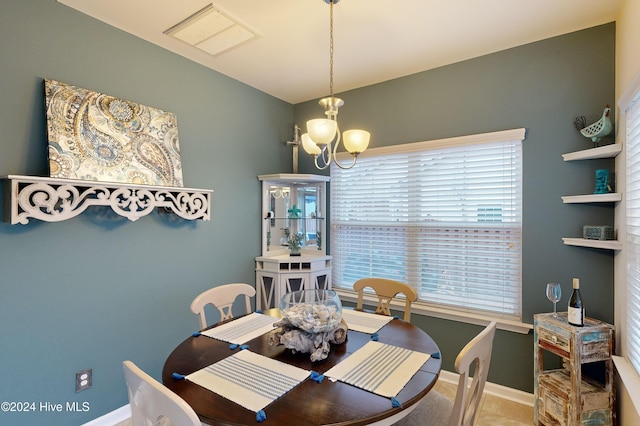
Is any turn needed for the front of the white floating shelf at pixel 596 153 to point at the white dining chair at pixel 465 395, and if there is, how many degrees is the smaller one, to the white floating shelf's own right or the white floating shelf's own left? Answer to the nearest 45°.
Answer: approximately 45° to the white floating shelf's own left

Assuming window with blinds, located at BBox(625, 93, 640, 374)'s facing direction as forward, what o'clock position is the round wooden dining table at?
The round wooden dining table is roughly at 10 o'clock from the window with blinds.

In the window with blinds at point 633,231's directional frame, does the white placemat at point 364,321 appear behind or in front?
in front

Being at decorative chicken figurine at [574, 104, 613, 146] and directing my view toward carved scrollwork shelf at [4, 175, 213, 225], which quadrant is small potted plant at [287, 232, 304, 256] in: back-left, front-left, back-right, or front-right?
front-right

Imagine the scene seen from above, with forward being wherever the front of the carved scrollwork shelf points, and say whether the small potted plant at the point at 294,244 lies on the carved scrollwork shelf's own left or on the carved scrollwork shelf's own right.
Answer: on the carved scrollwork shelf's own left

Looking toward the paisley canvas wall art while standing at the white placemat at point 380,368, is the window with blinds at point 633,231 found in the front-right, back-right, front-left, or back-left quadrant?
back-right

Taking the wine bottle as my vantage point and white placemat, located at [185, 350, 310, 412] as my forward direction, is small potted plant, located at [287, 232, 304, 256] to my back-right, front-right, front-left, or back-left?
front-right

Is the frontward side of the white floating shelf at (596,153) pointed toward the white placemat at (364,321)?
yes

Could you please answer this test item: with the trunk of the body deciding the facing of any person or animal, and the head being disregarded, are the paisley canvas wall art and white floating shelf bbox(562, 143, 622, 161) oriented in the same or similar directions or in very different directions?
very different directions

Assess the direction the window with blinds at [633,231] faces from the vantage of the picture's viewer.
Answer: facing to the left of the viewer

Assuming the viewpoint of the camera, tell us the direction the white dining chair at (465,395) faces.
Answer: facing away from the viewer and to the left of the viewer

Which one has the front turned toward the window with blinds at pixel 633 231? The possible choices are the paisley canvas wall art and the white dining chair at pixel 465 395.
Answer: the paisley canvas wall art

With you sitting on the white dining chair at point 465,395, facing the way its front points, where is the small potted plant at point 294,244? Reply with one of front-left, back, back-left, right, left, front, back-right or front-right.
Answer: front

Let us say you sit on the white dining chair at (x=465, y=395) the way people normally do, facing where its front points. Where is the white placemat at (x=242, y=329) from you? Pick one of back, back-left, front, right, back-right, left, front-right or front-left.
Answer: front-left

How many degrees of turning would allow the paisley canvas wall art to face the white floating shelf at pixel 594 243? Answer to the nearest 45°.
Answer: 0° — it already faces it

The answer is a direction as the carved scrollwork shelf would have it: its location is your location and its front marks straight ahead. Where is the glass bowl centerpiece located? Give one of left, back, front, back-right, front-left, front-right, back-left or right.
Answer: front

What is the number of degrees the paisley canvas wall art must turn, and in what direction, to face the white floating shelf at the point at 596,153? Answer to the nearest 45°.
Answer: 0° — it already faces it
